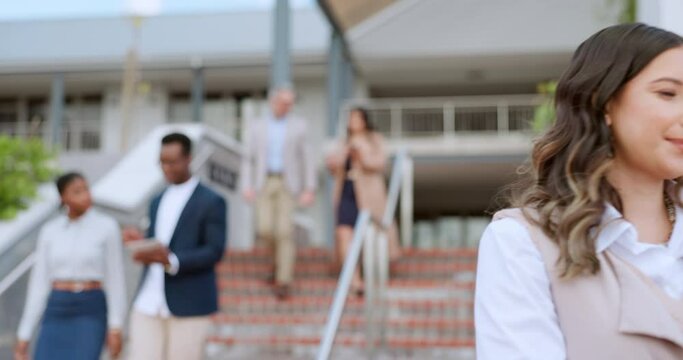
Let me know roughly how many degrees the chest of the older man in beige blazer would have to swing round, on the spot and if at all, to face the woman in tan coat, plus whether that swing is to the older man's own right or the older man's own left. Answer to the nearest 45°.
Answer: approximately 90° to the older man's own left

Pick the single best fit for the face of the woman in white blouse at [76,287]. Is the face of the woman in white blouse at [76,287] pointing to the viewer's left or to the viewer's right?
to the viewer's right

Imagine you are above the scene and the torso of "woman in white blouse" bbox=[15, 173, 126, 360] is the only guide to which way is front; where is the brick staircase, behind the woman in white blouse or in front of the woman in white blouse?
behind

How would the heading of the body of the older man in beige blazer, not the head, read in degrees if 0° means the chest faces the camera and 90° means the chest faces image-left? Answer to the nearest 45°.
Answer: approximately 0°

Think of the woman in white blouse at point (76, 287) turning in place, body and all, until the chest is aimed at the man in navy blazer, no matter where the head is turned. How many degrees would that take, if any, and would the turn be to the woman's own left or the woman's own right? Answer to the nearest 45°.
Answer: approximately 45° to the woman's own left

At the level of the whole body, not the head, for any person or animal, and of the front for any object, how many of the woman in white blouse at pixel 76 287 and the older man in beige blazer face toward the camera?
2

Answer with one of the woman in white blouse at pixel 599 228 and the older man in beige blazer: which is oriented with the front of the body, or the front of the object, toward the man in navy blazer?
the older man in beige blazer

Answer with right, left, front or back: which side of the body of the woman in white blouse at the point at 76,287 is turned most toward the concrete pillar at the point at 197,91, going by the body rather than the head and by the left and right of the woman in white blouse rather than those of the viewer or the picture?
back
